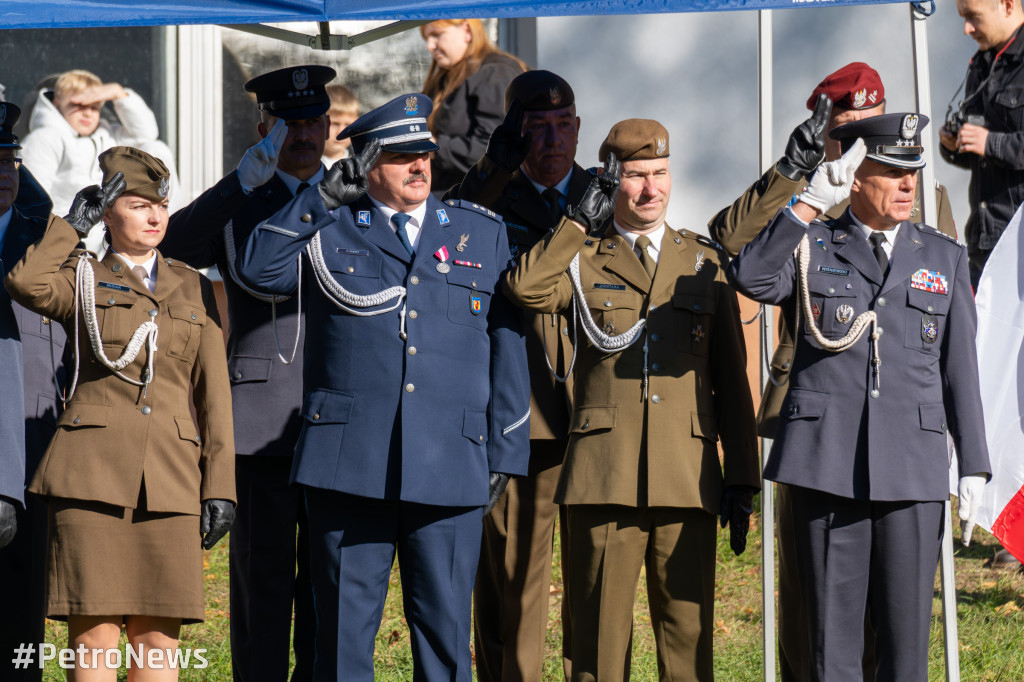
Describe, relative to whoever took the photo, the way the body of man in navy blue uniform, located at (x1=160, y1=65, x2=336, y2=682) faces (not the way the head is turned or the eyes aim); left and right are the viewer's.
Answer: facing the viewer and to the right of the viewer

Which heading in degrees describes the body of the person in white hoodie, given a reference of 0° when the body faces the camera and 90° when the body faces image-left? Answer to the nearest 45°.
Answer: approximately 315°

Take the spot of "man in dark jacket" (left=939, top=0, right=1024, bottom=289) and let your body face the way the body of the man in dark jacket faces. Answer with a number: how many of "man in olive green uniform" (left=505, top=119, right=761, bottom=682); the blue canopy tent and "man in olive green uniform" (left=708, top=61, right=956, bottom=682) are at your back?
0

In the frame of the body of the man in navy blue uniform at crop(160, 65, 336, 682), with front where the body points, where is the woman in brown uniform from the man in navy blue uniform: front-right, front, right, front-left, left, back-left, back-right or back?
right

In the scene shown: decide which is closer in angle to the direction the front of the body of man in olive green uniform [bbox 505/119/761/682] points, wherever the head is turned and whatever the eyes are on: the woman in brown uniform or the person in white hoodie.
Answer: the woman in brown uniform

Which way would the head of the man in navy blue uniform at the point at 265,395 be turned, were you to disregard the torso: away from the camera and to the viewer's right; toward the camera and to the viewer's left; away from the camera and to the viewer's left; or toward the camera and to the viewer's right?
toward the camera and to the viewer's right

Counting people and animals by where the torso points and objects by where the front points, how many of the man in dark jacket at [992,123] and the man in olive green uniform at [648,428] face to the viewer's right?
0

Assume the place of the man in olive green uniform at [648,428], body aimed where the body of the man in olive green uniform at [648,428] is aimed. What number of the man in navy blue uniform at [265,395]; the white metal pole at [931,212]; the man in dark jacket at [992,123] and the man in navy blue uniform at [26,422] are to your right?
2

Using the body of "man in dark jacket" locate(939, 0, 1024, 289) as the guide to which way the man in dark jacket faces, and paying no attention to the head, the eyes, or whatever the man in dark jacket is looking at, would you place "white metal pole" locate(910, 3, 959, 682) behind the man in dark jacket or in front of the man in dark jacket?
in front

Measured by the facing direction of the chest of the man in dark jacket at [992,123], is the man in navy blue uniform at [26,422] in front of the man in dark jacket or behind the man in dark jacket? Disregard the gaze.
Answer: in front

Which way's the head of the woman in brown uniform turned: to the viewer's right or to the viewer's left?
to the viewer's right

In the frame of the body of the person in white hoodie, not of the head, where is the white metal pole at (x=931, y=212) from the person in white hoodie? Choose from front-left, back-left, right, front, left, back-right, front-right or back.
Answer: front

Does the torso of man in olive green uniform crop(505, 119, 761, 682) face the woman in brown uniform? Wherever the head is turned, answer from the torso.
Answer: no

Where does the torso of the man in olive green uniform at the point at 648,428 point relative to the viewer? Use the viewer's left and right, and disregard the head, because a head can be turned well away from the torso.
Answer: facing the viewer

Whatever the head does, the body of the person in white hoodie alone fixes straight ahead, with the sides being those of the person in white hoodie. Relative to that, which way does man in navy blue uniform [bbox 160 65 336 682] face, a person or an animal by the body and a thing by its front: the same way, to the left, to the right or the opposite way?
the same way

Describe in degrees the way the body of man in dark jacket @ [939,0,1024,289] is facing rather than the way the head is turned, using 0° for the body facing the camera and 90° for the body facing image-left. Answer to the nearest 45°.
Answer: approximately 45°

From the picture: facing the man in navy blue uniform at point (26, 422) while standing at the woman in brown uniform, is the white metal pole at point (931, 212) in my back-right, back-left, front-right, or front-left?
back-right

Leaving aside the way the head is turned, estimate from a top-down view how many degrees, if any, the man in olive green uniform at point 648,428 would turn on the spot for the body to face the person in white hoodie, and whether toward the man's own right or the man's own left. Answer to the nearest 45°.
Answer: approximately 135° to the man's own right
